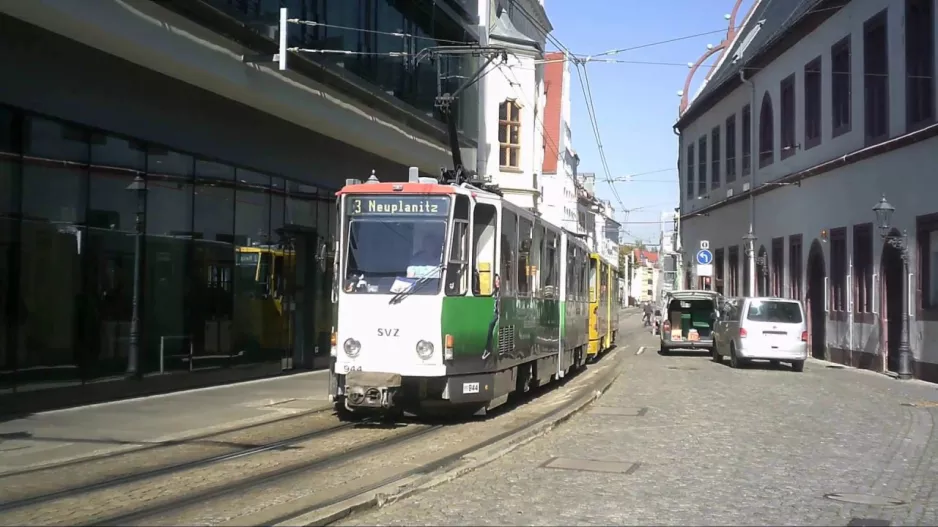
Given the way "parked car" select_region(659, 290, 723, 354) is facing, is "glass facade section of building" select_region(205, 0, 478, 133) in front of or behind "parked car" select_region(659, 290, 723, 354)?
behind

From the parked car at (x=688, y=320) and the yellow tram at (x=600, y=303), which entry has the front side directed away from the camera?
the parked car

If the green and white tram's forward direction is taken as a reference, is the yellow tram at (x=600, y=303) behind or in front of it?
behind

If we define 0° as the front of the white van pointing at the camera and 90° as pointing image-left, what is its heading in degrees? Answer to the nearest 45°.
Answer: approximately 135°

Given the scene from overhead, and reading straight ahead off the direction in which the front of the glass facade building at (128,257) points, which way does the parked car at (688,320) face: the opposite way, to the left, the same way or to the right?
to the left

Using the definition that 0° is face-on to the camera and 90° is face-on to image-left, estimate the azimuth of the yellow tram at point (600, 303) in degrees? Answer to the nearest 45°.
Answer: approximately 45°

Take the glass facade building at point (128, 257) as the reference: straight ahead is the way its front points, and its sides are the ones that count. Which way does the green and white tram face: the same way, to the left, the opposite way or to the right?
to the right

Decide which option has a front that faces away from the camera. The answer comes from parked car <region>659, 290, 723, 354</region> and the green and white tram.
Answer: the parked car

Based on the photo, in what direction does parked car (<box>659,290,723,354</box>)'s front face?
away from the camera

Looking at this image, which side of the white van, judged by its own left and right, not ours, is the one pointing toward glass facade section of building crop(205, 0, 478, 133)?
left

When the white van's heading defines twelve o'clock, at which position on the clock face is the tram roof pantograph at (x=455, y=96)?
The tram roof pantograph is roughly at 9 o'clock from the white van.
